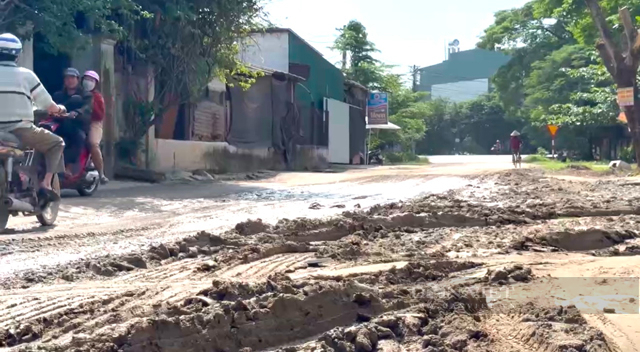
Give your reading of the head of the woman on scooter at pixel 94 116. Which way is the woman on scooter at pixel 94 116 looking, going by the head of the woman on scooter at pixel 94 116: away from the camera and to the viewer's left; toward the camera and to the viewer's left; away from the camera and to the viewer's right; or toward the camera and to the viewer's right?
toward the camera and to the viewer's left

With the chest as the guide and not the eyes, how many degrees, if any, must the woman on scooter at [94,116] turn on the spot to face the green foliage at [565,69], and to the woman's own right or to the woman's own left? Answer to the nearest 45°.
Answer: approximately 180°

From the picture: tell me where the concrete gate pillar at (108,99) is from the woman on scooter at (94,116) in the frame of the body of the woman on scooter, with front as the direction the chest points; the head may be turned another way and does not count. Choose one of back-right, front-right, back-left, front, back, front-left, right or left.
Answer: back-right
